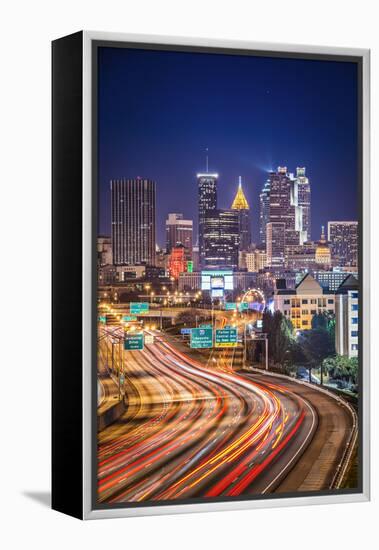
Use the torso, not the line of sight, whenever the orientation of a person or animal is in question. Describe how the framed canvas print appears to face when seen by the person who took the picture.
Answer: facing the viewer and to the right of the viewer
